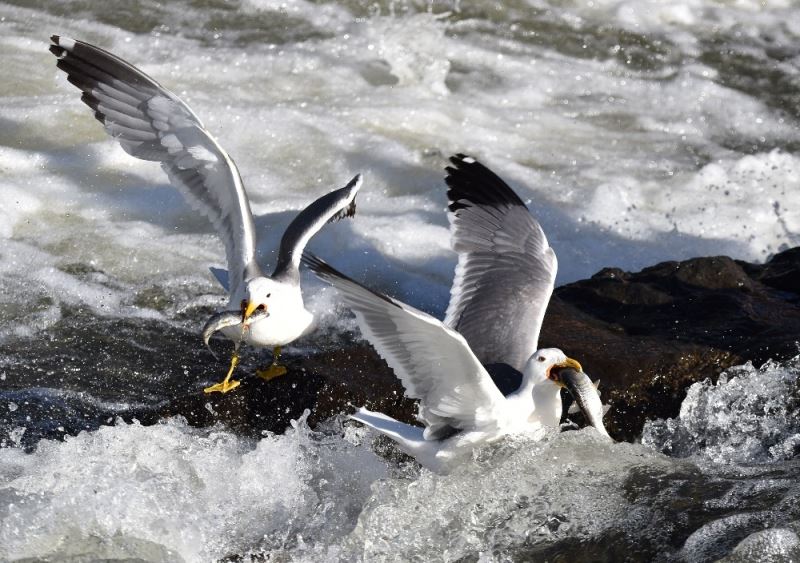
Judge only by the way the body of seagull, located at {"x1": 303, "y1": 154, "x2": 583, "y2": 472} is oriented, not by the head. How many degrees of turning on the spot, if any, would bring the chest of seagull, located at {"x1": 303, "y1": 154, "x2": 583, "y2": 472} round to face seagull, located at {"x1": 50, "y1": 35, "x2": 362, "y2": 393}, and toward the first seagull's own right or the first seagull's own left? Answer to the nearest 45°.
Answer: approximately 135° to the first seagull's own left

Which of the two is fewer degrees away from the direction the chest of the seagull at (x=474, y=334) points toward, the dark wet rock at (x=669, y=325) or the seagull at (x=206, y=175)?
the dark wet rock

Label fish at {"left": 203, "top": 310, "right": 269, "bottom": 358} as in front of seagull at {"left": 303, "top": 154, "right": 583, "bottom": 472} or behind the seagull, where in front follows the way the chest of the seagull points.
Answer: behind

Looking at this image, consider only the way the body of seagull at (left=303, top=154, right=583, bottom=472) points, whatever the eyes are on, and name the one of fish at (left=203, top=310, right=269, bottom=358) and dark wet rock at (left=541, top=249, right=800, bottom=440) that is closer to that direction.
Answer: the dark wet rock

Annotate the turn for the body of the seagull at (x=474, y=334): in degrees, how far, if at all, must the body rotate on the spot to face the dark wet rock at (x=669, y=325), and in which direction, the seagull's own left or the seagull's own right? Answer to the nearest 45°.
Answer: approximately 45° to the seagull's own left

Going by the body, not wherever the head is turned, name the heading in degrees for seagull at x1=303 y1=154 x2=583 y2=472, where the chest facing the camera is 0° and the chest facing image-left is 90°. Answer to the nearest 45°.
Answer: approximately 270°
